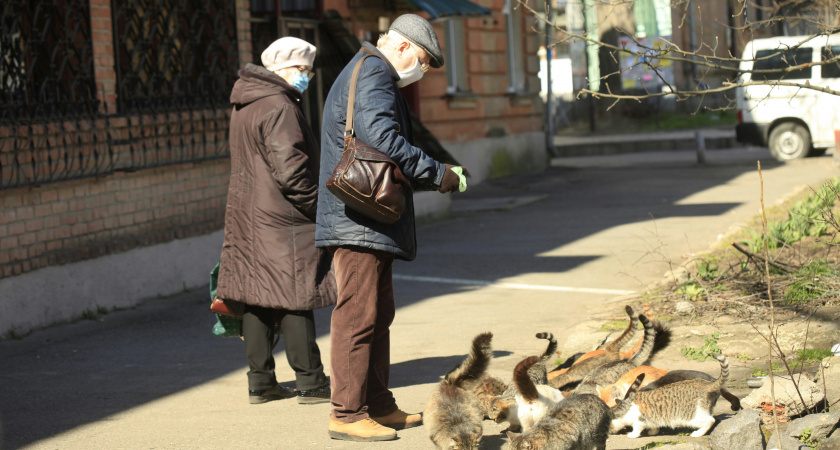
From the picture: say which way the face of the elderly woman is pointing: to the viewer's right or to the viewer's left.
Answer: to the viewer's right

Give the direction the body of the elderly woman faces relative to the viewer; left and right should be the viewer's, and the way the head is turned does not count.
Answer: facing away from the viewer and to the right of the viewer

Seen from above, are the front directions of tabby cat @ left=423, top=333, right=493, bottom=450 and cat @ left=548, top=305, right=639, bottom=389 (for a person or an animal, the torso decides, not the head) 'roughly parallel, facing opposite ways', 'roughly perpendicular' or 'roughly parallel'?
roughly perpendicular

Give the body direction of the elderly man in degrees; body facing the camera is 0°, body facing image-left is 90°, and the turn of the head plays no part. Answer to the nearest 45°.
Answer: approximately 270°

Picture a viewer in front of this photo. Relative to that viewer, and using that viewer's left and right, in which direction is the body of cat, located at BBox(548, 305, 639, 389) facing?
facing to the left of the viewer

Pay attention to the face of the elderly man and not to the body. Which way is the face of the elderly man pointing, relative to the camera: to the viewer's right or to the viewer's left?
to the viewer's right

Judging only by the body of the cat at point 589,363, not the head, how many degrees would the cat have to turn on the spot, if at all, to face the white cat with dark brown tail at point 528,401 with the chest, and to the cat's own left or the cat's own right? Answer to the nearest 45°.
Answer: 0° — it already faces it

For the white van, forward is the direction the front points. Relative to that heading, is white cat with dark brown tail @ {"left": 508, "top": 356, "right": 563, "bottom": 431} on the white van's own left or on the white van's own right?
on the white van's own right

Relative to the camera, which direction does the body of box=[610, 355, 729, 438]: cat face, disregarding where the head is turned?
to the viewer's left

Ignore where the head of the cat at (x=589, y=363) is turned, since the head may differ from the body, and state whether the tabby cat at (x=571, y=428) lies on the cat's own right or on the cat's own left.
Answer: on the cat's own left
